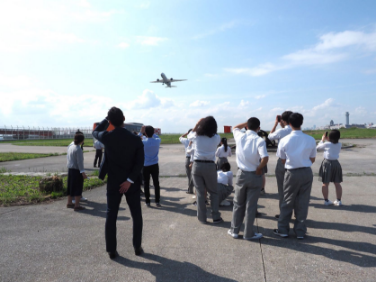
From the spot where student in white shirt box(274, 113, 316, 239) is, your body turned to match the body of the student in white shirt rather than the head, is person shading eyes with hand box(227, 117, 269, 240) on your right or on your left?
on your left

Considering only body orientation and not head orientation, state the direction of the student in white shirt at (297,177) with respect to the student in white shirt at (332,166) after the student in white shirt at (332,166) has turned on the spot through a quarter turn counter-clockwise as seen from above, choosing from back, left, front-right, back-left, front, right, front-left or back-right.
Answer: front-left

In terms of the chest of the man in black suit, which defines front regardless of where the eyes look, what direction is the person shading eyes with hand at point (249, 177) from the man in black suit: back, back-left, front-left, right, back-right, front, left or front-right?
right

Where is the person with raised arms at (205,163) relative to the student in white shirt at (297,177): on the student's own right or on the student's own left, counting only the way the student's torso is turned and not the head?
on the student's own left

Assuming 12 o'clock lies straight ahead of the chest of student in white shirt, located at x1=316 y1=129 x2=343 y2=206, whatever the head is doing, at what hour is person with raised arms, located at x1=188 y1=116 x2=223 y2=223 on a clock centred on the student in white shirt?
The person with raised arms is roughly at 9 o'clock from the student in white shirt.

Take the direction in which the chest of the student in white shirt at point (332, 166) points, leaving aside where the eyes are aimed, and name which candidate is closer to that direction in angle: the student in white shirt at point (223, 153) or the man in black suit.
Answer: the student in white shirt

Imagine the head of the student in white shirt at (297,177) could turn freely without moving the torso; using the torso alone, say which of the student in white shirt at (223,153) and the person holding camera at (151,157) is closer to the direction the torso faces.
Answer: the student in white shirt

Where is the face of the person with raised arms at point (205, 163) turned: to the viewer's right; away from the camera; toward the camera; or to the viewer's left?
away from the camera

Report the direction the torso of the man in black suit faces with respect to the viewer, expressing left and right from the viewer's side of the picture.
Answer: facing away from the viewer

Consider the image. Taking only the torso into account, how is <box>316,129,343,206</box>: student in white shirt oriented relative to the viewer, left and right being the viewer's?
facing away from the viewer and to the left of the viewer

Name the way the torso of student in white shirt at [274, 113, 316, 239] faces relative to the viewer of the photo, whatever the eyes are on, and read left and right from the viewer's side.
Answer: facing away from the viewer

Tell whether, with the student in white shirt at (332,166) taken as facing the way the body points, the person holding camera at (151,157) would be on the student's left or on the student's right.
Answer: on the student's left
